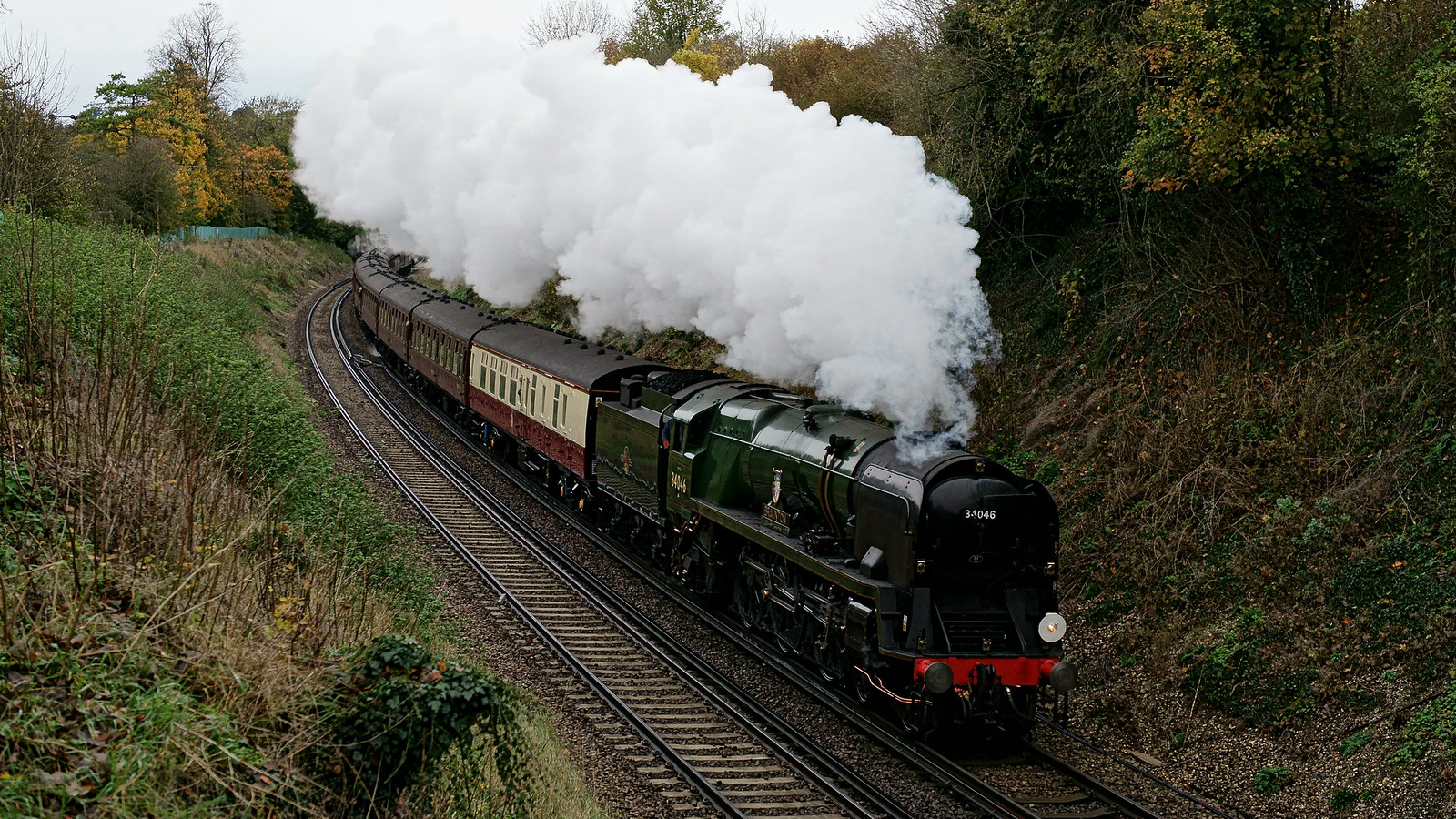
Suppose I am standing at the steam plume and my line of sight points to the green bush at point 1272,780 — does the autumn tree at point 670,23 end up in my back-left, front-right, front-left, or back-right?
back-left

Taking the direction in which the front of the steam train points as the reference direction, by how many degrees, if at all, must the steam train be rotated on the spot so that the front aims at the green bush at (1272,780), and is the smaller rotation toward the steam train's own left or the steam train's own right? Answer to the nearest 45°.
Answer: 0° — it already faces it

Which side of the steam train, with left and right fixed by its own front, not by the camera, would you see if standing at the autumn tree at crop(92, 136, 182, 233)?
back

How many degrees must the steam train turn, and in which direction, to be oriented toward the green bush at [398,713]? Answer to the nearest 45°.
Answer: approximately 90° to its right

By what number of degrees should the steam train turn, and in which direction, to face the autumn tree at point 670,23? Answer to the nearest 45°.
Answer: approximately 135° to its left

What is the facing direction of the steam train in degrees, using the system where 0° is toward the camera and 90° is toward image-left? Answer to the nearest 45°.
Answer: approximately 315°

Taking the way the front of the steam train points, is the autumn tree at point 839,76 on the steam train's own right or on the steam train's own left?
on the steam train's own left

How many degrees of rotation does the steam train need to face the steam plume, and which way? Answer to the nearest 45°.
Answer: approximately 135° to its left

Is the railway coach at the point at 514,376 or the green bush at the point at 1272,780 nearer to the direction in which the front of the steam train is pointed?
the green bush
